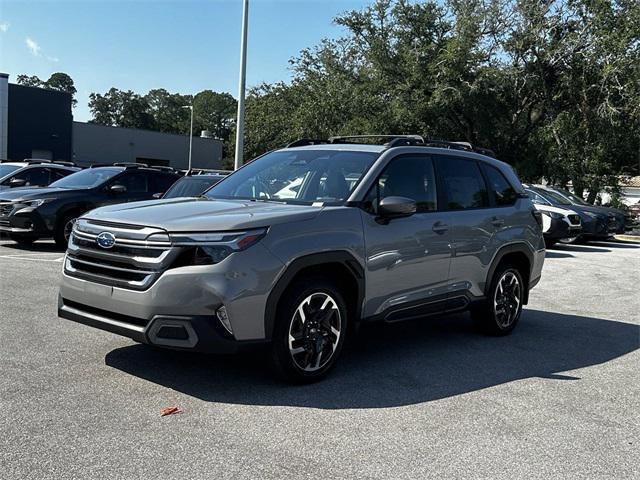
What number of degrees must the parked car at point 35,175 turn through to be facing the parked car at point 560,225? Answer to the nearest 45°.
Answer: approximately 135° to its left

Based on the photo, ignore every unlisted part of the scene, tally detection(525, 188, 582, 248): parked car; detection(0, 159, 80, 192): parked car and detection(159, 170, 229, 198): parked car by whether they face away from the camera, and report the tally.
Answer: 0

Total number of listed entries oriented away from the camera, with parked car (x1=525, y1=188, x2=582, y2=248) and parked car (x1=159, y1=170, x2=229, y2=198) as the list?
0

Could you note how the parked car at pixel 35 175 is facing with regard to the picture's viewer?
facing the viewer and to the left of the viewer

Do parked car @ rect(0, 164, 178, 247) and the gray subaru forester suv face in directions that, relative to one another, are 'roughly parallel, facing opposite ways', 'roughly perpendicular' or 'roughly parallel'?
roughly parallel

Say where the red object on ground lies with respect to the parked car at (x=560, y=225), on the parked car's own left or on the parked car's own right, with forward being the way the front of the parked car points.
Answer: on the parked car's own right

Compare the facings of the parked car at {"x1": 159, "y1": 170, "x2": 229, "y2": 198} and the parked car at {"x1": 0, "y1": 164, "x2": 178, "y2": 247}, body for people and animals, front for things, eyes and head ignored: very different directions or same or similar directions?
same or similar directions

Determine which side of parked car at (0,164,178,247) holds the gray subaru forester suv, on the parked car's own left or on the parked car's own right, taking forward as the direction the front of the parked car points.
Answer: on the parked car's own left

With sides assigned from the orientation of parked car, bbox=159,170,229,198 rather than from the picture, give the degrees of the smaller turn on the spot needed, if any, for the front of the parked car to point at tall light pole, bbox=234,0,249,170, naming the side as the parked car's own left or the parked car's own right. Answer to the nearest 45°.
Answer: approximately 135° to the parked car's own right

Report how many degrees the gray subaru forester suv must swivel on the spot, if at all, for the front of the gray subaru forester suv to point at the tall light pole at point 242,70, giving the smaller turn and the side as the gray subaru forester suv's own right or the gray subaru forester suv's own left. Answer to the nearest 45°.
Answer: approximately 135° to the gray subaru forester suv's own right

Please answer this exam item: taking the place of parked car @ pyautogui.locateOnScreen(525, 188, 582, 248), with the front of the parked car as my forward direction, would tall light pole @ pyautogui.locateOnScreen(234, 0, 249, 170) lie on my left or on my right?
on my right

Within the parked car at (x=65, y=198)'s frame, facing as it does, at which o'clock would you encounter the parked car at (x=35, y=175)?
the parked car at (x=35, y=175) is roughly at 4 o'clock from the parked car at (x=65, y=198).

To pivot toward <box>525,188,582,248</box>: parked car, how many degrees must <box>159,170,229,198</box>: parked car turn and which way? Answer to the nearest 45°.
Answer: approximately 135° to its left

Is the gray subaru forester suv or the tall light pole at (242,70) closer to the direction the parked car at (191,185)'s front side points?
the gray subaru forester suv

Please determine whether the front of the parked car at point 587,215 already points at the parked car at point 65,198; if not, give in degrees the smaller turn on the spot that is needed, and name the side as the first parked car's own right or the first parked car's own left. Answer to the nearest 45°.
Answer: approximately 90° to the first parked car's own right
